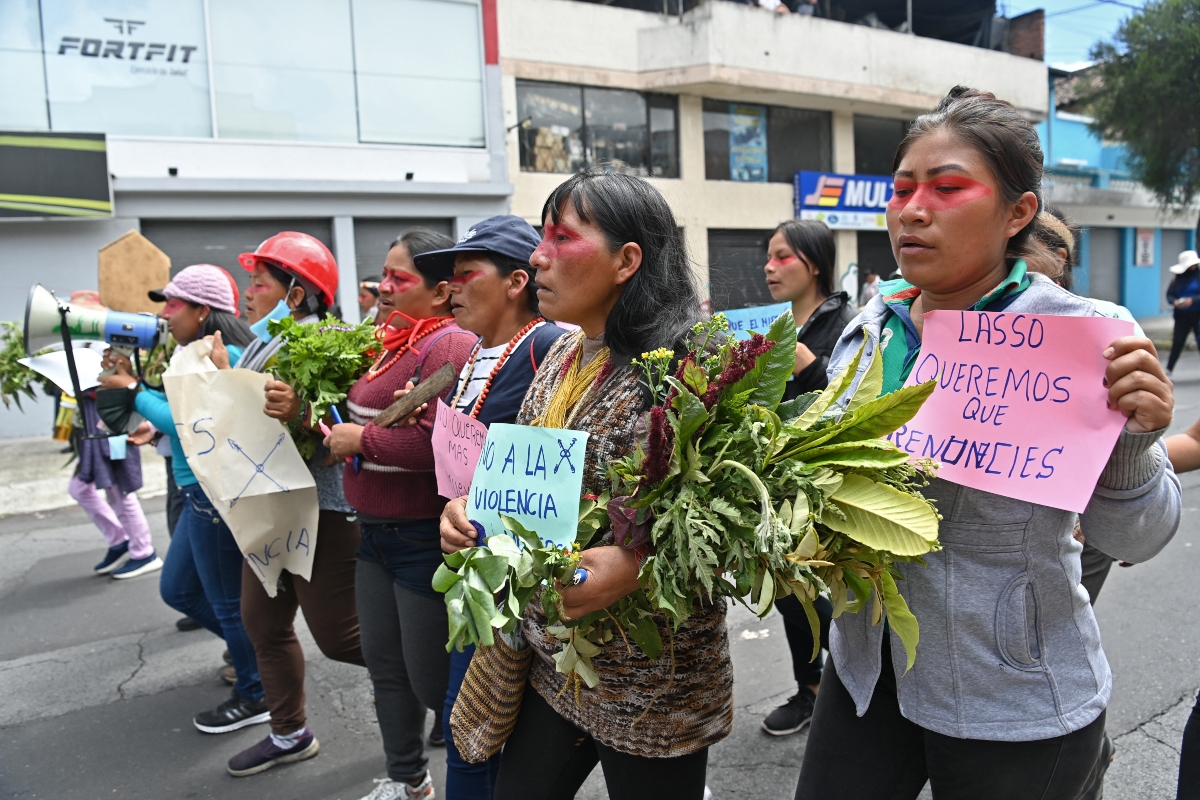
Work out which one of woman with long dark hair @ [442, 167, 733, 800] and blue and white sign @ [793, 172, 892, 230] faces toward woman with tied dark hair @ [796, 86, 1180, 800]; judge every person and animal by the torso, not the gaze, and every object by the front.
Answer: the blue and white sign

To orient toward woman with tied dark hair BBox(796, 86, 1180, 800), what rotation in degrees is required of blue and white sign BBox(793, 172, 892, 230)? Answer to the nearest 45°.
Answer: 0° — it already faces them

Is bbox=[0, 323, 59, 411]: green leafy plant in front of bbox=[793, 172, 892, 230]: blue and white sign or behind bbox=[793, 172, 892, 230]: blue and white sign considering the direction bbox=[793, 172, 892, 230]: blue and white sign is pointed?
in front

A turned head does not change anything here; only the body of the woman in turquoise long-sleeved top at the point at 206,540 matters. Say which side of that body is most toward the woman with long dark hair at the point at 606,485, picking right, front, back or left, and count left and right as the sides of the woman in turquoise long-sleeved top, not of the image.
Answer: left

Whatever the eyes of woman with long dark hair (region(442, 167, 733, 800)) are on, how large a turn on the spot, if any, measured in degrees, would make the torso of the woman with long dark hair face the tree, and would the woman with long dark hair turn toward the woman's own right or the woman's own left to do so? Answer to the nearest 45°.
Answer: approximately 180°

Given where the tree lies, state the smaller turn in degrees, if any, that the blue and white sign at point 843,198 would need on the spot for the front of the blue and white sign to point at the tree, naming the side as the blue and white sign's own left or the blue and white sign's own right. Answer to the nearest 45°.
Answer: approximately 90° to the blue and white sign's own left

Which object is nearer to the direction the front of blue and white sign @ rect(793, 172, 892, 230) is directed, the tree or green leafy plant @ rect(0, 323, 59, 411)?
the green leafy plant

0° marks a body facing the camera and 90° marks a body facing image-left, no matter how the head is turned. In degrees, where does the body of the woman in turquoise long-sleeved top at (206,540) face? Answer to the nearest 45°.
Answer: approximately 90°

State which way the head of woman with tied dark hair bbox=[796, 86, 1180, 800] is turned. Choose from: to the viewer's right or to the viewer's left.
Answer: to the viewer's left

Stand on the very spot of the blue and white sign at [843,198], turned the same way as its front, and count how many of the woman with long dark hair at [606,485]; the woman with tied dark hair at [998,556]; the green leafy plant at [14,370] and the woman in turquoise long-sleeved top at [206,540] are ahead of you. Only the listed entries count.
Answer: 4

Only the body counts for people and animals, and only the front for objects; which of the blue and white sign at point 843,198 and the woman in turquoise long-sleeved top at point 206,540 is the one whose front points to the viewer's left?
the woman in turquoise long-sleeved top

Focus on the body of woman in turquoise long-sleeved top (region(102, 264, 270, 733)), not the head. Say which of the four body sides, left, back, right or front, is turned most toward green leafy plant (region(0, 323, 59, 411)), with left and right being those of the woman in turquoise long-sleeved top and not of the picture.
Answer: right

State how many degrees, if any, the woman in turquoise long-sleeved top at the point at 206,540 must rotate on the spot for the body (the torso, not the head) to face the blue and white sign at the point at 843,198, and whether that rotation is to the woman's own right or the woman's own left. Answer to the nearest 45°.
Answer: approximately 135° to the woman's own right
